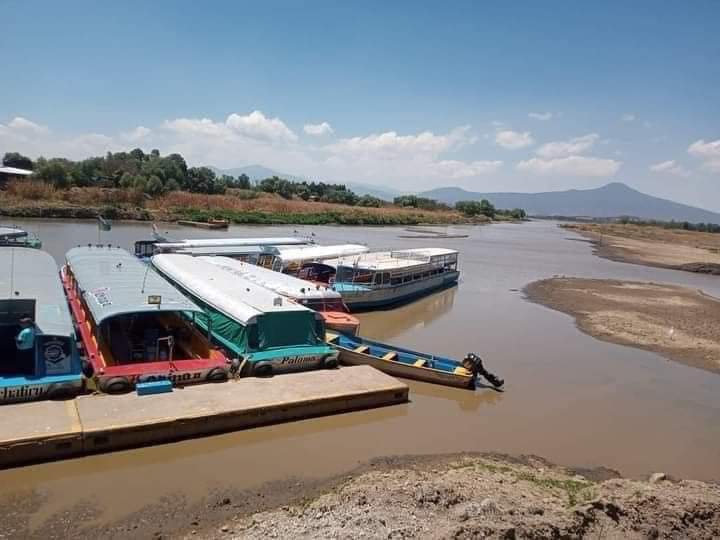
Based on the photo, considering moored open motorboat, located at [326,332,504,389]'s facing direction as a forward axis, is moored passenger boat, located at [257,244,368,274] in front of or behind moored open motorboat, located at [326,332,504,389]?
in front

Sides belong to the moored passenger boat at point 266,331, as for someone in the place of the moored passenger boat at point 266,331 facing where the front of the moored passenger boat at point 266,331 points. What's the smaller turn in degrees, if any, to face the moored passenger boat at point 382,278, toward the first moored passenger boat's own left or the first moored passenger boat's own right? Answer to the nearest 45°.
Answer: approximately 90° to the first moored passenger boat's own right

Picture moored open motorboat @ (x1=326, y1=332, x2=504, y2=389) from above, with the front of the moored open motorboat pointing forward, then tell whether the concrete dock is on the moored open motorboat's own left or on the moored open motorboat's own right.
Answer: on the moored open motorboat's own left

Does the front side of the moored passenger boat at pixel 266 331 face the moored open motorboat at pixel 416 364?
no

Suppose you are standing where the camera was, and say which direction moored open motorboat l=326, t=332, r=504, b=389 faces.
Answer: facing away from the viewer and to the left of the viewer

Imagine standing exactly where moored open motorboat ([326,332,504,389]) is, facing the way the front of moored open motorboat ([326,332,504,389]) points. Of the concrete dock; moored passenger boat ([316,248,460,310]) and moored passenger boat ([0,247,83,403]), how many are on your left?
2

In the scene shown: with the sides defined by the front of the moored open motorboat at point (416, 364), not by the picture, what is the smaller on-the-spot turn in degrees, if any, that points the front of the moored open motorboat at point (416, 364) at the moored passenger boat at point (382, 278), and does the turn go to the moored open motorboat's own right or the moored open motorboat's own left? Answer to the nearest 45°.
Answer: approximately 45° to the moored open motorboat's own right

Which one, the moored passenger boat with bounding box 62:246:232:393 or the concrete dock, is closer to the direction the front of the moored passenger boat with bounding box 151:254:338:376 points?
the concrete dock

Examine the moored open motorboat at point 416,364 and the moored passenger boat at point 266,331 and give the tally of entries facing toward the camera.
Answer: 1
